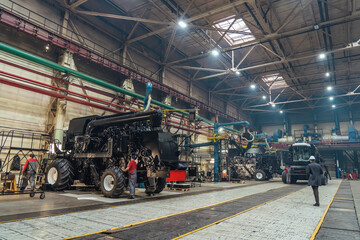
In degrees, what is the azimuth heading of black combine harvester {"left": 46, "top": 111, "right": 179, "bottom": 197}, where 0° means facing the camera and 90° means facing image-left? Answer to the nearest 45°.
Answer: approximately 135°

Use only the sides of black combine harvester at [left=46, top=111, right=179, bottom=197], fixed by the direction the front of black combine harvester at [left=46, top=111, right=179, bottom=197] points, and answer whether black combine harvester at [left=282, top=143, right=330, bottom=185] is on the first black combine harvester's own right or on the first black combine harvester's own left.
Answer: on the first black combine harvester's own right

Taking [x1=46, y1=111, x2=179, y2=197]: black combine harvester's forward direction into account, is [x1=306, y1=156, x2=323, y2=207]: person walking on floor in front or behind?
behind

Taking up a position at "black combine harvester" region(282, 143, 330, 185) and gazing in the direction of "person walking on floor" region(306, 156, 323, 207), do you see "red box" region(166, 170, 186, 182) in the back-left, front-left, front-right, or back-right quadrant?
front-right

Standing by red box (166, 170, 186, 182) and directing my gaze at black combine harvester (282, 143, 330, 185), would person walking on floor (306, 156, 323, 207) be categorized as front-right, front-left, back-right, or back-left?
front-right

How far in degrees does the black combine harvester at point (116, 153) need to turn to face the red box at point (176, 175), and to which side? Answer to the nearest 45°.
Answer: approximately 135° to its right

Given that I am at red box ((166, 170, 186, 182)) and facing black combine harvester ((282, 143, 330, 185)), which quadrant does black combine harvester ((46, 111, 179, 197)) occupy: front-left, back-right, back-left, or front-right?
back-left
